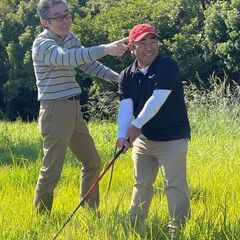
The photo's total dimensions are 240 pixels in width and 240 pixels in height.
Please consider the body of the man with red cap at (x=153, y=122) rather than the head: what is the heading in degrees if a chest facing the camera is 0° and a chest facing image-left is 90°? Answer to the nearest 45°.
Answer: approximately 45°

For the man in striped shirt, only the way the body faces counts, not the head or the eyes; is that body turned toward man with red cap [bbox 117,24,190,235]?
yes

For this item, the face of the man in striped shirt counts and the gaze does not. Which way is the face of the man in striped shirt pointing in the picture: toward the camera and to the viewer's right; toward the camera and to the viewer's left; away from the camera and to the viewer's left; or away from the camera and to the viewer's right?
toward the camera and to the viewer's right

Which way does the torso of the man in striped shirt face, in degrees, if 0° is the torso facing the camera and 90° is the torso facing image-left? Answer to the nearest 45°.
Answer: approximately 315°

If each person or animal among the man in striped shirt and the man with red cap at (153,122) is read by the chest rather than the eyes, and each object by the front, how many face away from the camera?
0

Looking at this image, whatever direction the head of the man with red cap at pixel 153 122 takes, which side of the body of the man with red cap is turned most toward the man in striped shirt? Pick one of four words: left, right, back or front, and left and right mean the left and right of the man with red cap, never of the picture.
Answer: right
